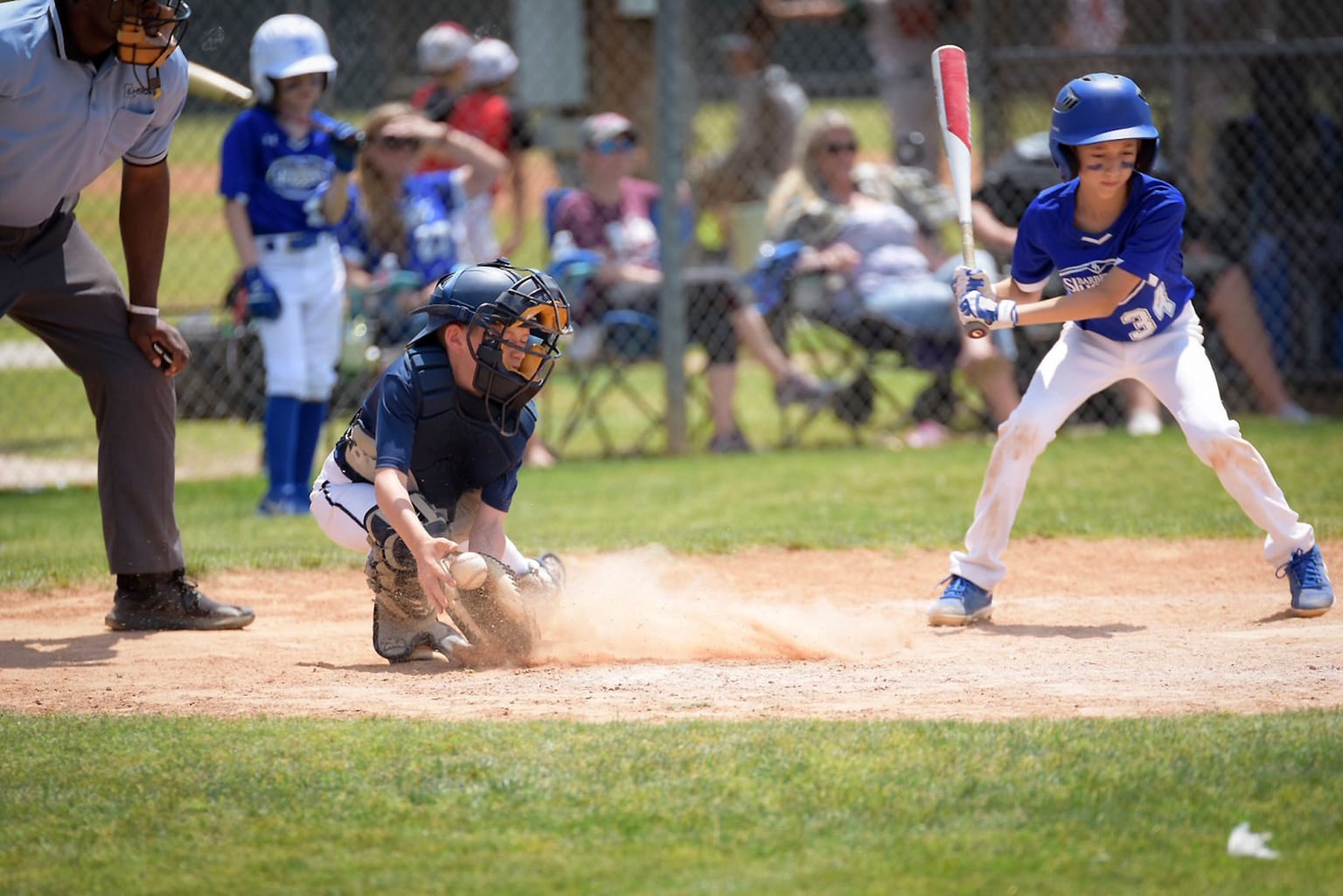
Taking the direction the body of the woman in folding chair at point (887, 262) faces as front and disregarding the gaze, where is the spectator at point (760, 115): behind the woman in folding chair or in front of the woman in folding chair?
behind

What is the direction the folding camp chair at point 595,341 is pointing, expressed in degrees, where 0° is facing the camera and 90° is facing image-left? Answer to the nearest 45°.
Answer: approximately 315°

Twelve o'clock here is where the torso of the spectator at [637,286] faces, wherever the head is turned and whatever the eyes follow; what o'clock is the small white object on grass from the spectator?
The small white object on grass is roughly at 1 o'clock from the spectator.

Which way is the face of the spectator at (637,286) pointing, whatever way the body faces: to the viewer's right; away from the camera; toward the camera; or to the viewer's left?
toward the camera

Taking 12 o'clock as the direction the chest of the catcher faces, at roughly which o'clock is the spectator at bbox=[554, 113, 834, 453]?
The spectator is roughly at 8 o'clock from the catcher.

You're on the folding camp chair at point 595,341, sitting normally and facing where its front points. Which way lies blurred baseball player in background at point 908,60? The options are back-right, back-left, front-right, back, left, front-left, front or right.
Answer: left

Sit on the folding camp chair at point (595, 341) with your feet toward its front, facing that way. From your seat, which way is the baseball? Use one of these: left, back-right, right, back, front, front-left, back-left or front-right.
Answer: front-right

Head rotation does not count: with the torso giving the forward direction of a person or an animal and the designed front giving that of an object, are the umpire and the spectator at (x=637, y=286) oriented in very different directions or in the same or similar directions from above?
same or similar directions

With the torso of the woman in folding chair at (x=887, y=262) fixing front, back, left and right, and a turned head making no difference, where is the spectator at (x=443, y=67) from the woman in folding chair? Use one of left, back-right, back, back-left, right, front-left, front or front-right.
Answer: back-right

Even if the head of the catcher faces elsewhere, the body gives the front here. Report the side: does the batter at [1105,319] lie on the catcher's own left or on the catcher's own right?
on the catcher's own left

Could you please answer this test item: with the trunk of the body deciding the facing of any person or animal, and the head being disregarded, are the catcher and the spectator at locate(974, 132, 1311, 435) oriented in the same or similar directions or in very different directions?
same or similar directions
